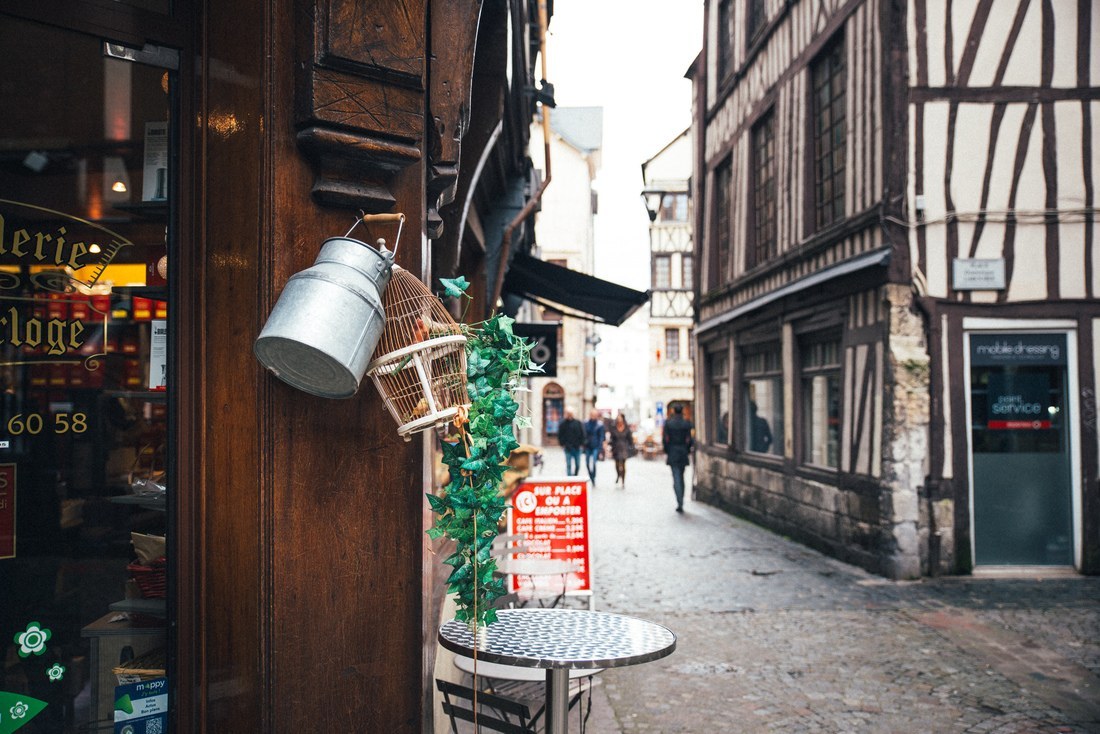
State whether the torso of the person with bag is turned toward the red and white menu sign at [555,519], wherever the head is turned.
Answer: yes

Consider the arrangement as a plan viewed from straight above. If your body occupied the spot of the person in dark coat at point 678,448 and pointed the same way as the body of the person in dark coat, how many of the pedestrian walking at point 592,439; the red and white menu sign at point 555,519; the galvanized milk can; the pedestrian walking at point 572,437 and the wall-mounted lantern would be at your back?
2

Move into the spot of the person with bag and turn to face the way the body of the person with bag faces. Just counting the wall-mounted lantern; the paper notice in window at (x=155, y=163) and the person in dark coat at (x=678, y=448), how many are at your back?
1

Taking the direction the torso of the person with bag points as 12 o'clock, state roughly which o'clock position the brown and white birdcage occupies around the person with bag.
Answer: The brown and white birdcage is roughly at 12 o'clock from the person with bag.

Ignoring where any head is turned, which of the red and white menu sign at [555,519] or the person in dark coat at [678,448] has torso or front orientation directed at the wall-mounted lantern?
the person in dark coat

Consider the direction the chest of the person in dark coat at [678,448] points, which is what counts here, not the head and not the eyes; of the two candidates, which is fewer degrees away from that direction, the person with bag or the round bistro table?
the person with bag

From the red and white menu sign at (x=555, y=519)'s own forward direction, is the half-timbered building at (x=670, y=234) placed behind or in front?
behind

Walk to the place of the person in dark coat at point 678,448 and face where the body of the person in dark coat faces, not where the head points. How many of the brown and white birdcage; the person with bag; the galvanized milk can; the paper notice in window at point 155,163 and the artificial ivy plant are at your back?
4

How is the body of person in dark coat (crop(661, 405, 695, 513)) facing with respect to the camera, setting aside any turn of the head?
away from the camera
